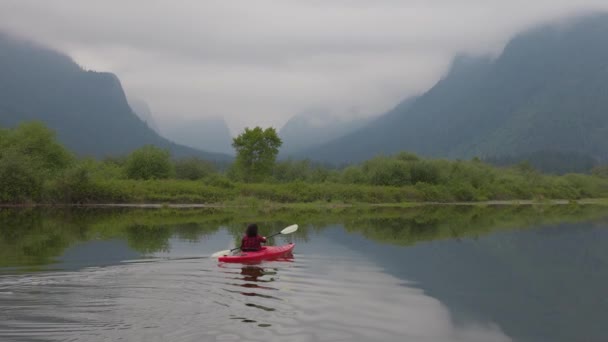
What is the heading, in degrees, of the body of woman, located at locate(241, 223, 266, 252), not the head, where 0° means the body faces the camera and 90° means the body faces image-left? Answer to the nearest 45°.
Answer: approximately 225°
